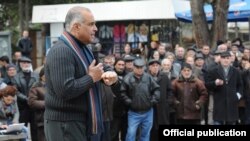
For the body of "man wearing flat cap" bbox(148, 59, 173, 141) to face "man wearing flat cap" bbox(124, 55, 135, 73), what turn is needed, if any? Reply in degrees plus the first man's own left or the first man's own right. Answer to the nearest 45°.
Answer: approximately 90° to the first man's own right

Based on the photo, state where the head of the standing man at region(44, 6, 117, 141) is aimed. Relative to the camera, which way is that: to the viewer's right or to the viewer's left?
to the viewer's right

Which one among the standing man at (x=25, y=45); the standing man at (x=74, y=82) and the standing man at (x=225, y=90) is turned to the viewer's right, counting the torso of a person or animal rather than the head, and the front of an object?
the standing man at (x=74, y=82)

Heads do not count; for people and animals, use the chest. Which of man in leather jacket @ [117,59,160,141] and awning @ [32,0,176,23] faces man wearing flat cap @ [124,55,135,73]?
the awning

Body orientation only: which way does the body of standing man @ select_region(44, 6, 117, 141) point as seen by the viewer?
to the viewer's right

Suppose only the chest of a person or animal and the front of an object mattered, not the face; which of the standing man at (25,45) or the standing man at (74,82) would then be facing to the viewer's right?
the standing man at (74,82)
